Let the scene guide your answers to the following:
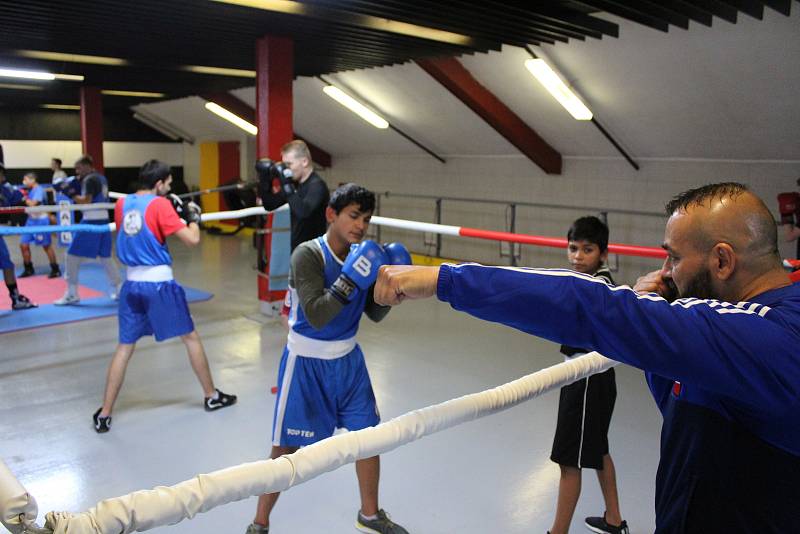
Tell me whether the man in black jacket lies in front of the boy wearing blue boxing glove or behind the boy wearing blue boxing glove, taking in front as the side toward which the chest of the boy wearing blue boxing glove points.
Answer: behind

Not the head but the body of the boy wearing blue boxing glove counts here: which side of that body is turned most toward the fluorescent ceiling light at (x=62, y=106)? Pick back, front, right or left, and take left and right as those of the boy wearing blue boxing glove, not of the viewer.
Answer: back

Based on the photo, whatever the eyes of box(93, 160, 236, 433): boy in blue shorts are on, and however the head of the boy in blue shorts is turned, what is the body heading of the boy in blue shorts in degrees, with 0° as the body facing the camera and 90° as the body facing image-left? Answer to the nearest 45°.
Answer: approximately 225°

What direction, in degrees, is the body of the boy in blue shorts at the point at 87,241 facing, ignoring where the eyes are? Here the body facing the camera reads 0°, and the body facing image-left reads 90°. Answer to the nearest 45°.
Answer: approximately 90°

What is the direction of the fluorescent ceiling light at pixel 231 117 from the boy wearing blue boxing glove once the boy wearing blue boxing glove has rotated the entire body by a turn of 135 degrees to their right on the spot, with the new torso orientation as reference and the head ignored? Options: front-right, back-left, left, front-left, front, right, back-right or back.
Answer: right

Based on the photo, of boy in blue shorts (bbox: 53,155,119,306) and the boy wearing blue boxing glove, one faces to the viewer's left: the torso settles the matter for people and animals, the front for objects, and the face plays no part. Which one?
the boy in blue shorts

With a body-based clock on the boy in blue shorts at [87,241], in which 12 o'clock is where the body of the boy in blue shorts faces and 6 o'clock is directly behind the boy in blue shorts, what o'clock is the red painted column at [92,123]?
The red painted column is roughly at 3 o'clock from the boy in blue shorts.

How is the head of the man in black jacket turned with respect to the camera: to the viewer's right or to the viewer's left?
to the viewer's left

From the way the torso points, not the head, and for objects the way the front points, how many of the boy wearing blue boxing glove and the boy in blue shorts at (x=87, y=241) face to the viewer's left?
1

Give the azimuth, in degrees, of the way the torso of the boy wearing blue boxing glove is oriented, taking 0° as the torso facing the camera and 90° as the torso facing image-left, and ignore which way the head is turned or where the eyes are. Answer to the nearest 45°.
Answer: approximately 315°

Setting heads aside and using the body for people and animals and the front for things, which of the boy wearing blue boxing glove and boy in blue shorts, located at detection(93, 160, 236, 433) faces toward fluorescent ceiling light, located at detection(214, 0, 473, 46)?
the boy in blue shorts

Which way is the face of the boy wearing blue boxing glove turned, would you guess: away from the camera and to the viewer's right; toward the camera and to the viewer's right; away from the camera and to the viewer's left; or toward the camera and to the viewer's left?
toward the camera and to the viewer's right

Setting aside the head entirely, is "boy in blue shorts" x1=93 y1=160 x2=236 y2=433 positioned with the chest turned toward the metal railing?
yes
